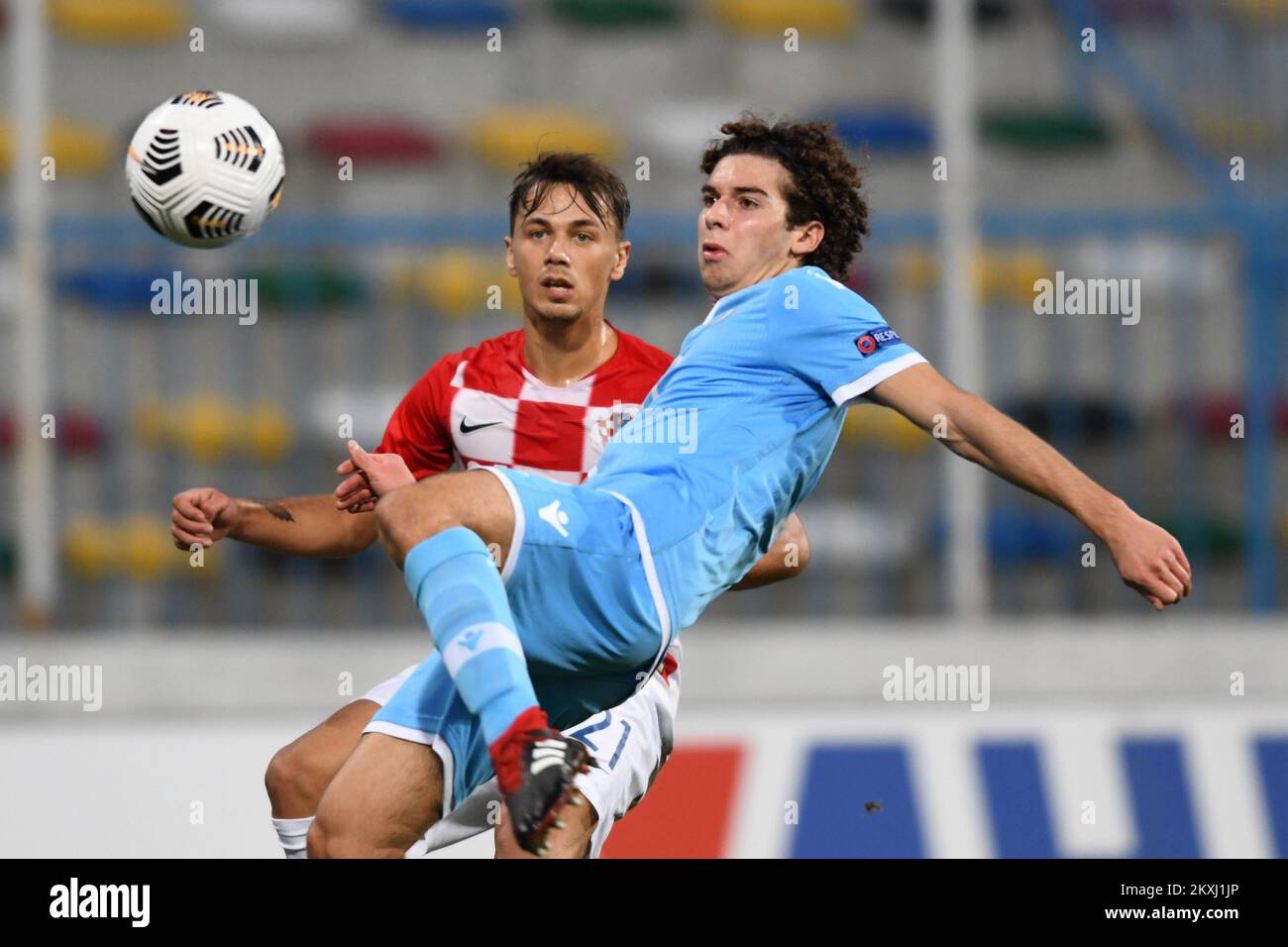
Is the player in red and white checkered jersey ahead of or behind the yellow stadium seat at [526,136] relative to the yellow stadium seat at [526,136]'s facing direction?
ahead

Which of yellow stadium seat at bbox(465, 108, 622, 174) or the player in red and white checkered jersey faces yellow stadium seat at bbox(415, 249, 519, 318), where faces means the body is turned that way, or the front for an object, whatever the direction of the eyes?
yellow stadium seat at bbox(465, 108, 622, 174)

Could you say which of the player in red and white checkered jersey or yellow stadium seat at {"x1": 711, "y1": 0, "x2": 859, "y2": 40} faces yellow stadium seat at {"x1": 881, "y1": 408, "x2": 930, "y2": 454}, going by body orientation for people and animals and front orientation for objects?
yellow stadium seat at {"x1": 711, "y1": 0, "x2": 859, "y2": 40}

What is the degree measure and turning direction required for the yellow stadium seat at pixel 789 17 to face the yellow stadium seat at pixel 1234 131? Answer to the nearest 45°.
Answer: approximately 45° to its left

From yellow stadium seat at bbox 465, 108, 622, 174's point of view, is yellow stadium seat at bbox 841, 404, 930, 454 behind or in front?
in front

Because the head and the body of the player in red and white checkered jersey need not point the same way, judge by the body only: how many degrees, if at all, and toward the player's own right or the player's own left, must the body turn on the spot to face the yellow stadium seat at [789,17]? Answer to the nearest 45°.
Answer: approximately 180°

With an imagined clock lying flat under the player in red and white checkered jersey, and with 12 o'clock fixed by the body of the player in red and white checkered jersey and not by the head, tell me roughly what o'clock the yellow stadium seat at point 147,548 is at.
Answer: The yellow stadium seat is roughly at 5 o'clock from the player in red and white checkered jersey.

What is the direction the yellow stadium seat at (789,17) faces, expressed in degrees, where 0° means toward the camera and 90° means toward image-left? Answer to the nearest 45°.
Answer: approximately 0°

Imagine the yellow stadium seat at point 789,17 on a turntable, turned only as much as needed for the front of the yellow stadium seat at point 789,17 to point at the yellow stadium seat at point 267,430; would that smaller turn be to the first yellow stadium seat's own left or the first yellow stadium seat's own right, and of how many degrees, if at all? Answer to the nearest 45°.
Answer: approximately 45° to the first yellow stadium seat's own right

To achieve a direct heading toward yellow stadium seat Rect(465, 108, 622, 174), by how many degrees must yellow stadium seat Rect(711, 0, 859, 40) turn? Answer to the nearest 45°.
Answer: approximately 45° to its right

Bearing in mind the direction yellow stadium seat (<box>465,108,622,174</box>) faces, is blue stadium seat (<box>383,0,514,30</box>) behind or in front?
behind
